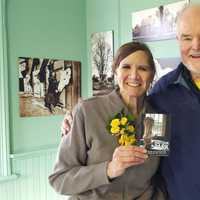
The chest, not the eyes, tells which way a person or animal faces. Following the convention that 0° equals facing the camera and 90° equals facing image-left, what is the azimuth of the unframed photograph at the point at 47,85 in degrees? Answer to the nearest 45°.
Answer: approximately 315°

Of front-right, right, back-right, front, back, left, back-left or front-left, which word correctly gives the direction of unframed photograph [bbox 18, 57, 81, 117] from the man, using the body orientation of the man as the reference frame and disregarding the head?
back-right

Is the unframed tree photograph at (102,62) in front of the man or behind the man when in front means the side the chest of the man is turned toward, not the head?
behind
